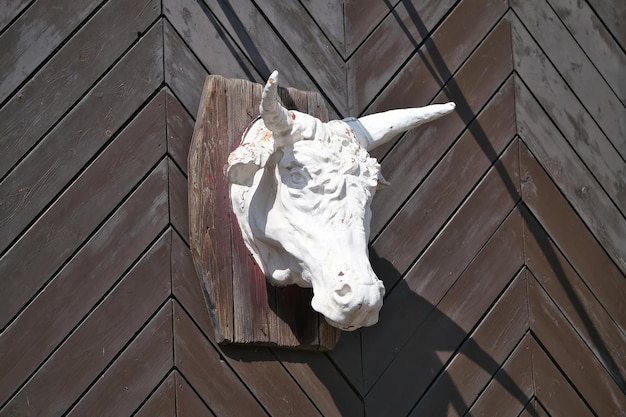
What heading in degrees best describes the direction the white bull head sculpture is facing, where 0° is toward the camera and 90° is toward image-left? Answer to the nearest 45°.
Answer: approximately 315°
